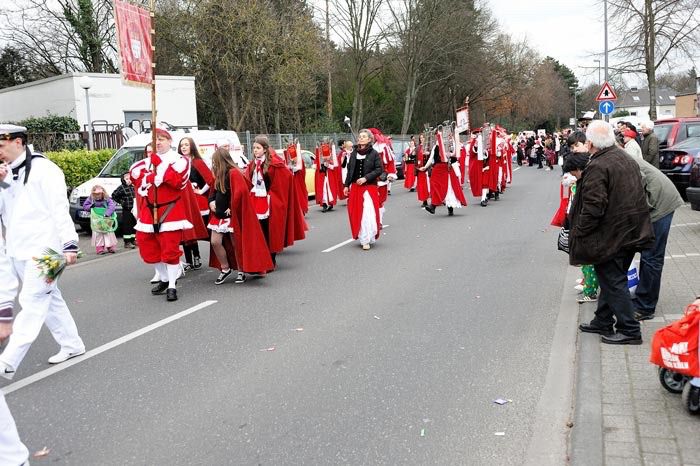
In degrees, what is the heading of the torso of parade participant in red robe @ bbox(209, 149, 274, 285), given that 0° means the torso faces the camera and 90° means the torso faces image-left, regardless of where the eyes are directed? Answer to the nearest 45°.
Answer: approximately 45°

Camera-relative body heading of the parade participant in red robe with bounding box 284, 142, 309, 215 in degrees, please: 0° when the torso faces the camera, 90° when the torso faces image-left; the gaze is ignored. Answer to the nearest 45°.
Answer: approximately 45°

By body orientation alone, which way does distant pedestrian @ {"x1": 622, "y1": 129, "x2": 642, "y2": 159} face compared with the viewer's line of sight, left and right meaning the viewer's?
facing to the left of the viewer

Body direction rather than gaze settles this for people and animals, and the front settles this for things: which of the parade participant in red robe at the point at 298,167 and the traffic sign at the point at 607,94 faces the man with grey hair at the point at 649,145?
the traffic sign

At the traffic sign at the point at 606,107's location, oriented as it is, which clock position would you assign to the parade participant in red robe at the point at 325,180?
The parade participant in red robe is roughly at 1 o'clock from the traffic sign.

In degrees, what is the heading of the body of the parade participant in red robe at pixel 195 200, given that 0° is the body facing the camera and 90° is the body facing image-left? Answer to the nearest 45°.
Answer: approximately 45°

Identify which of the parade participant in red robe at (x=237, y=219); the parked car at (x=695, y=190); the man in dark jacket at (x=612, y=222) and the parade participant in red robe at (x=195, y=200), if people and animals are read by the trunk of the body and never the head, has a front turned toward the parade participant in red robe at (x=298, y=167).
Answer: the man in dark jacket

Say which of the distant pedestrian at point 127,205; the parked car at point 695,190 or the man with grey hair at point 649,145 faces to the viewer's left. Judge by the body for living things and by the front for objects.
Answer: the man with grey hair

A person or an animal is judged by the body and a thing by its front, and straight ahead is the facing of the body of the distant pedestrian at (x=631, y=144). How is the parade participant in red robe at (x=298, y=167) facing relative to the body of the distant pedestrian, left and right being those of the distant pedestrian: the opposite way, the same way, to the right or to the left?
to the left

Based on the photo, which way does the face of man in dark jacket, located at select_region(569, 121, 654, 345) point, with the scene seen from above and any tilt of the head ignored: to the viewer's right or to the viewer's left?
to the viewer's left
